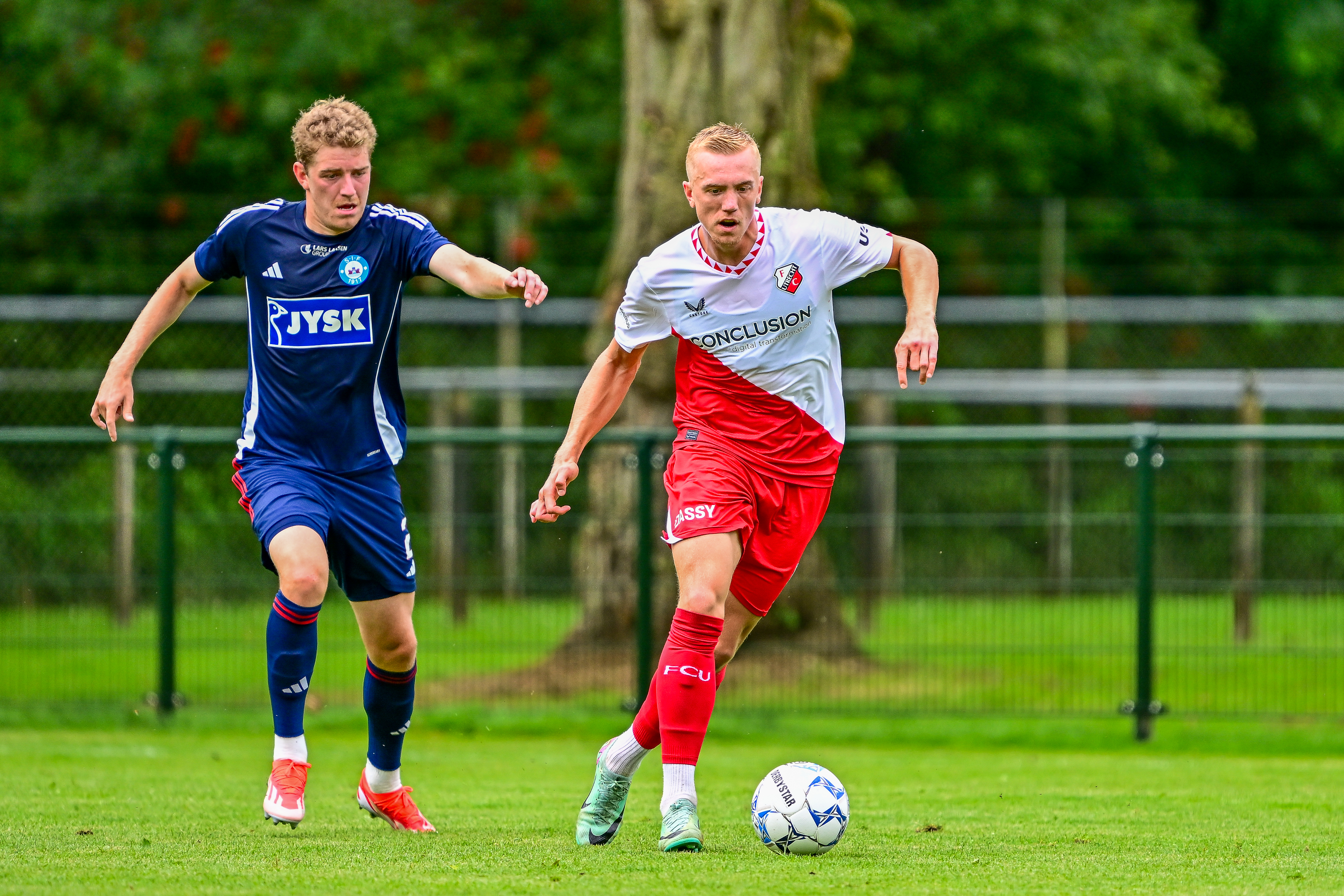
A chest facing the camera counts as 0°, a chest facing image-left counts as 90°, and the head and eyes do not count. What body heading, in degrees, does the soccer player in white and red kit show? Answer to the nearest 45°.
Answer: approximately 0°

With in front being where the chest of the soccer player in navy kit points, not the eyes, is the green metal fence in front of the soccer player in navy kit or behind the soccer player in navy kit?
behind

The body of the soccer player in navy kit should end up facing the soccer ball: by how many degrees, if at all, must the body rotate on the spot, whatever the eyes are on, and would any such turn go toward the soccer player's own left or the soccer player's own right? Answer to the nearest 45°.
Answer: approximately 45° to the soccer player's own left

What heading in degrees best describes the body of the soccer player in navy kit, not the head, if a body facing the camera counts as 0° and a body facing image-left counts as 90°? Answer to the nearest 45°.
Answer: approximately 0°

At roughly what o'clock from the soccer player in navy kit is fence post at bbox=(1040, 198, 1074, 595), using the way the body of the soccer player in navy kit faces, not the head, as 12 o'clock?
The fence post is roughly at 7 o'clock from the soccer player in navy kit.

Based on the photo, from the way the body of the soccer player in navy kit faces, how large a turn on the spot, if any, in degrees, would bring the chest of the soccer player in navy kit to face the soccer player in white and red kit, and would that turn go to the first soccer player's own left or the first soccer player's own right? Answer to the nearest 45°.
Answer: approximately 90° to the first soccer player's own left

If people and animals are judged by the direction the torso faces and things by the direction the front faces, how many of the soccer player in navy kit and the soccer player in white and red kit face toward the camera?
2

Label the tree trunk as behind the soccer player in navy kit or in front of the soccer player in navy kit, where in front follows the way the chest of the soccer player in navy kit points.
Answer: behind

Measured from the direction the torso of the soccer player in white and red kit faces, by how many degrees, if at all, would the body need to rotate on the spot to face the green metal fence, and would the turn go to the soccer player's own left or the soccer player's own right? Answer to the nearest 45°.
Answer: approximately 180°

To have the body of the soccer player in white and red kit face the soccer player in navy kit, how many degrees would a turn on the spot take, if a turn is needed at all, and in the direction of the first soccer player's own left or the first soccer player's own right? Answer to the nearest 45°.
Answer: approximately 90° to the first soccer player's own right
